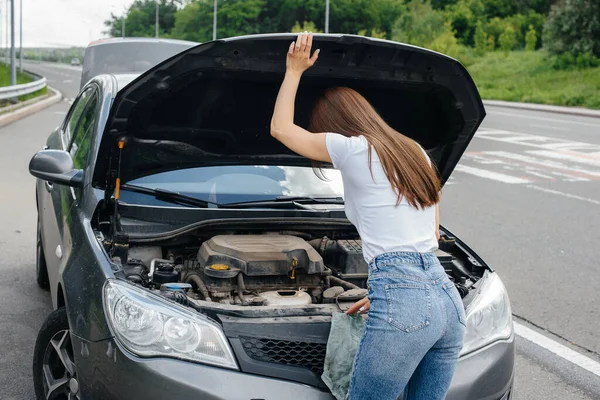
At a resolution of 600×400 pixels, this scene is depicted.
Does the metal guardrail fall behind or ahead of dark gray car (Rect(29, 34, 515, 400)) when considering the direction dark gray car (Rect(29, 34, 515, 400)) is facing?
behind

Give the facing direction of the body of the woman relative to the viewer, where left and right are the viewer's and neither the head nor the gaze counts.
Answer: facing away from the viewer and to the left of the viewer

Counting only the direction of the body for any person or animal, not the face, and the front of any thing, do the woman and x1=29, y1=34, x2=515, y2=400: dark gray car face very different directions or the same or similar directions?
very different directions

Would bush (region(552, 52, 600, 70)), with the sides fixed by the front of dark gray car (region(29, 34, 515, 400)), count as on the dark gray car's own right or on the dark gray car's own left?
on the dark gray car's own left

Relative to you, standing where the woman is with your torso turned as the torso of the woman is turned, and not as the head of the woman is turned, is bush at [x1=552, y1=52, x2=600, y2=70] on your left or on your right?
on your right

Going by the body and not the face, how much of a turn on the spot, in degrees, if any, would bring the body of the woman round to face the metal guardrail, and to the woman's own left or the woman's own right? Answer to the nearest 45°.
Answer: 0° — they already face it

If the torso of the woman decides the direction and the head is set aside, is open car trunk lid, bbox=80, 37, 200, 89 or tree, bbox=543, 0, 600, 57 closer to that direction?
the open car trunk lid

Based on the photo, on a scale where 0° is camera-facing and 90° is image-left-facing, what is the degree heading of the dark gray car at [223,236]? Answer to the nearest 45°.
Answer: approximately 315°

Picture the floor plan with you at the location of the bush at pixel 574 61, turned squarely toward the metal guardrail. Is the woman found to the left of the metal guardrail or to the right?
left
